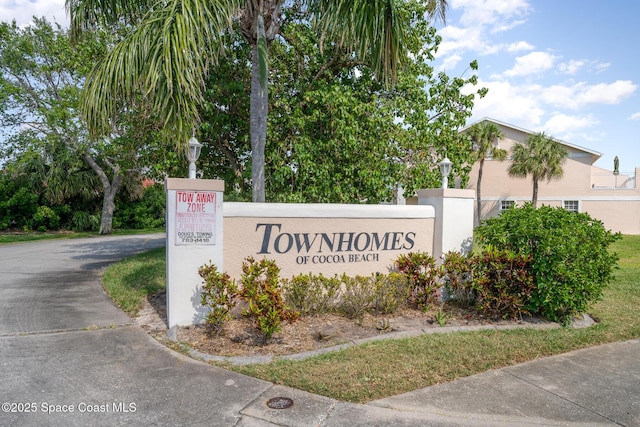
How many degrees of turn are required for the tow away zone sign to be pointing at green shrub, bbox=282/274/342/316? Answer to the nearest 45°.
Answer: approximately 90° to its left

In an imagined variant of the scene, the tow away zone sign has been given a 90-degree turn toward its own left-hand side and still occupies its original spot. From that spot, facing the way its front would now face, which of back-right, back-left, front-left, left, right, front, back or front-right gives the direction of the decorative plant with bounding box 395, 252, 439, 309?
front

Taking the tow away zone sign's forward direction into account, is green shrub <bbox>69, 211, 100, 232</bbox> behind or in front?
behind

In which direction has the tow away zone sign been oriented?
toward the camera

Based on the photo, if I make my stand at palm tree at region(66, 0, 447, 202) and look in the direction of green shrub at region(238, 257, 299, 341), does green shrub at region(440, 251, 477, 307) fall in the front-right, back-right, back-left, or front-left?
front-left

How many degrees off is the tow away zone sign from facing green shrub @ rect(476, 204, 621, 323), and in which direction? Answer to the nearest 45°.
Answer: approximately 90° to its left

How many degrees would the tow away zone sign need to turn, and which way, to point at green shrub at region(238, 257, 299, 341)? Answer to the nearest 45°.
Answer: approximately 45° to its left

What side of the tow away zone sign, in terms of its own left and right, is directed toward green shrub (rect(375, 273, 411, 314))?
left

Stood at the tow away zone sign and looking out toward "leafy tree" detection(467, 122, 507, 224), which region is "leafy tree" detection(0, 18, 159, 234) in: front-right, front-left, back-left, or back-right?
front-left

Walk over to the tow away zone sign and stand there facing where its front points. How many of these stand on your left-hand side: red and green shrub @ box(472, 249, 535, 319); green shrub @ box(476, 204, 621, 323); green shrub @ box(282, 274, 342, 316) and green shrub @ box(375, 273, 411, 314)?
4

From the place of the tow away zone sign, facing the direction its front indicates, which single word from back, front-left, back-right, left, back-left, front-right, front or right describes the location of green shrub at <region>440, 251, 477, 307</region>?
left

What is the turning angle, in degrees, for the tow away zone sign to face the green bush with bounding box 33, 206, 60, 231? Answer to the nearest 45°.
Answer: approximately 180°

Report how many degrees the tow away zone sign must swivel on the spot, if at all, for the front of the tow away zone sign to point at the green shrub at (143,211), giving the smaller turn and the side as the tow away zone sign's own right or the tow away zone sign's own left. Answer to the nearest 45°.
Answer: approximately 180°
